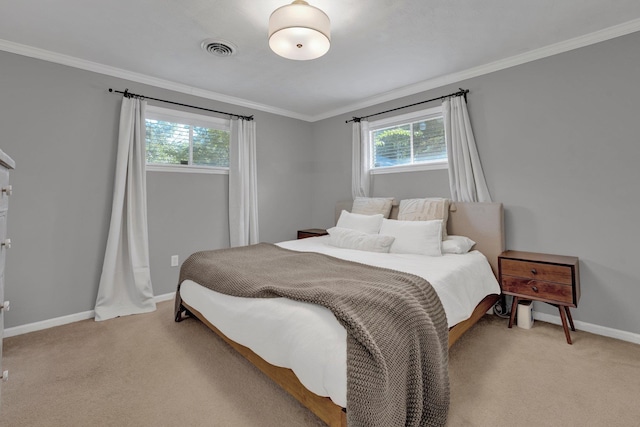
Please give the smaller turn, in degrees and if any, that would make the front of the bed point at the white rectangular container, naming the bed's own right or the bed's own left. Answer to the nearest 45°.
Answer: approximately 180°

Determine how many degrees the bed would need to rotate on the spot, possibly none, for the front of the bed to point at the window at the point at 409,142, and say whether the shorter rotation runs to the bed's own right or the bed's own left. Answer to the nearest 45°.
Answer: approximately 180°

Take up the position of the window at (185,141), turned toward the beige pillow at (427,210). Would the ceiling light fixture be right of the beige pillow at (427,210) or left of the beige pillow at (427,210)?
right

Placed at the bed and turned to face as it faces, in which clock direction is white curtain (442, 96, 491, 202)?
The white curtain is roughly at 6 o'clock from the bed.

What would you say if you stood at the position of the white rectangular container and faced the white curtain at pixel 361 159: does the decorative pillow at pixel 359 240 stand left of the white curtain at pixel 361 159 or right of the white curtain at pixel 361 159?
left

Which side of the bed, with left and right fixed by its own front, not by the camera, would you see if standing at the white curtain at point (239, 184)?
right

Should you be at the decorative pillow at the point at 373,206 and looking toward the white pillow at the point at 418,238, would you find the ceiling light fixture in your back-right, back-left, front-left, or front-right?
front-right

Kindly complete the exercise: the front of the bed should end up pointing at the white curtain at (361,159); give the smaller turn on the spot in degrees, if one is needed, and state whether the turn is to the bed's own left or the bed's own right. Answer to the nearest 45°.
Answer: approximately 135° to the bed's own right

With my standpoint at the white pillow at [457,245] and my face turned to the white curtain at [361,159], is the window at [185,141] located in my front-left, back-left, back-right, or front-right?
front-left

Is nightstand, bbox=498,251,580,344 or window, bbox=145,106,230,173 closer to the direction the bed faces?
the window

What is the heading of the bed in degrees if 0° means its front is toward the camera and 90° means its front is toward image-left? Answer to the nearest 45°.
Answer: approximately 45°
